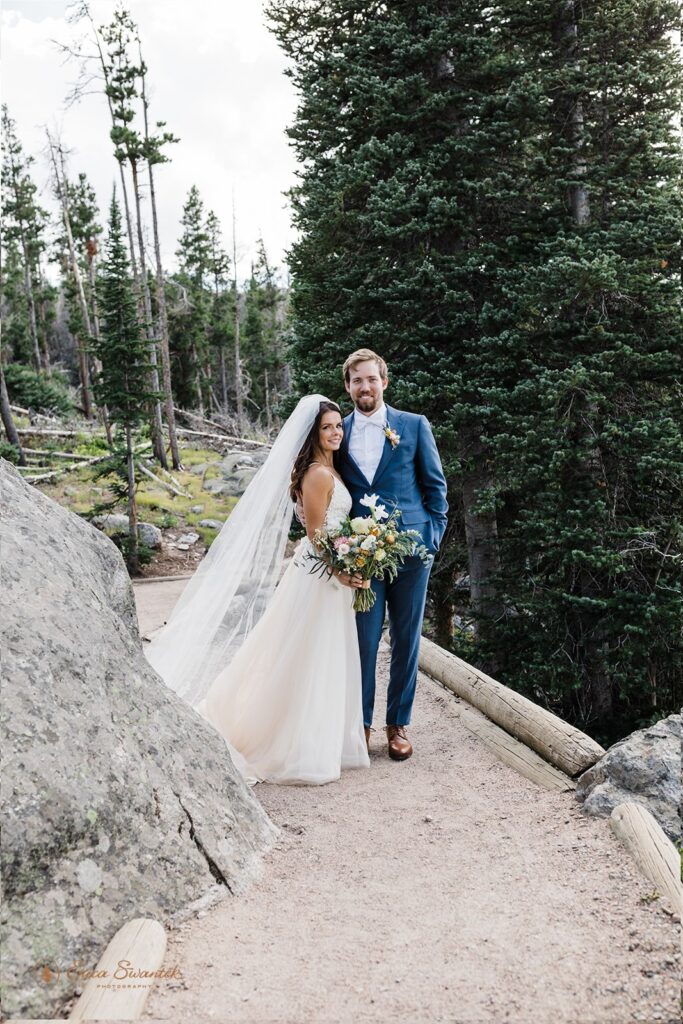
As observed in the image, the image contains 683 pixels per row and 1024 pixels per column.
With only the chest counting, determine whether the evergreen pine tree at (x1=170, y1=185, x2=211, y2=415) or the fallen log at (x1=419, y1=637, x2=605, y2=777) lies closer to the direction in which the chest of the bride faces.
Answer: the fallen log

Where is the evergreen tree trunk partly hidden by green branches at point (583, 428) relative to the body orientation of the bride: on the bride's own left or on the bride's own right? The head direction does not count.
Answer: on the bride's own left

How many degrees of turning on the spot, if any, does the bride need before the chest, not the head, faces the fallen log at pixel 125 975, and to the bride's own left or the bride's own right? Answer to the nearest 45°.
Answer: approximately 90° to the bride's own right

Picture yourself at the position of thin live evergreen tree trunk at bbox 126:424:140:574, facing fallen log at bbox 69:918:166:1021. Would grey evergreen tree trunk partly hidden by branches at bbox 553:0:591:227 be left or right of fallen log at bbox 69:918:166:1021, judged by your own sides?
left

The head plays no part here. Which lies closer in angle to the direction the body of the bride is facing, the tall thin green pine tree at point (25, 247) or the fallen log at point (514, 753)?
the fallen log
